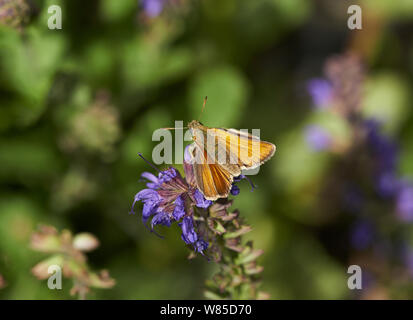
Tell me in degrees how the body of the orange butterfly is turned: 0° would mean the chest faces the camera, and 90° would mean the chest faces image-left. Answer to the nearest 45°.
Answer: approximately 135°

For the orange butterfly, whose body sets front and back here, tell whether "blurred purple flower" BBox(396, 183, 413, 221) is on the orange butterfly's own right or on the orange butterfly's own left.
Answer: on the orange butterfly's own right

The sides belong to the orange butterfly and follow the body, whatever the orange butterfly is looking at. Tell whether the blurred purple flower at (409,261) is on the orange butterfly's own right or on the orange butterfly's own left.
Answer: on the orange butterfly's own right

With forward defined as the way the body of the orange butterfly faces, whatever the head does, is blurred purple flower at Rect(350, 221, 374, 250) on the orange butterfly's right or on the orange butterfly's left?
on the orange butterfly's right

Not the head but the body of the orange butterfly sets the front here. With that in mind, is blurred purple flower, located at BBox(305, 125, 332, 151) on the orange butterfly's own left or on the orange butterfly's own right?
on the orange butterfly's own right

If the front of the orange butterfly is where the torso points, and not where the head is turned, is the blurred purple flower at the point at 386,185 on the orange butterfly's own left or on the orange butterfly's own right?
on the orange butterfly's own right
